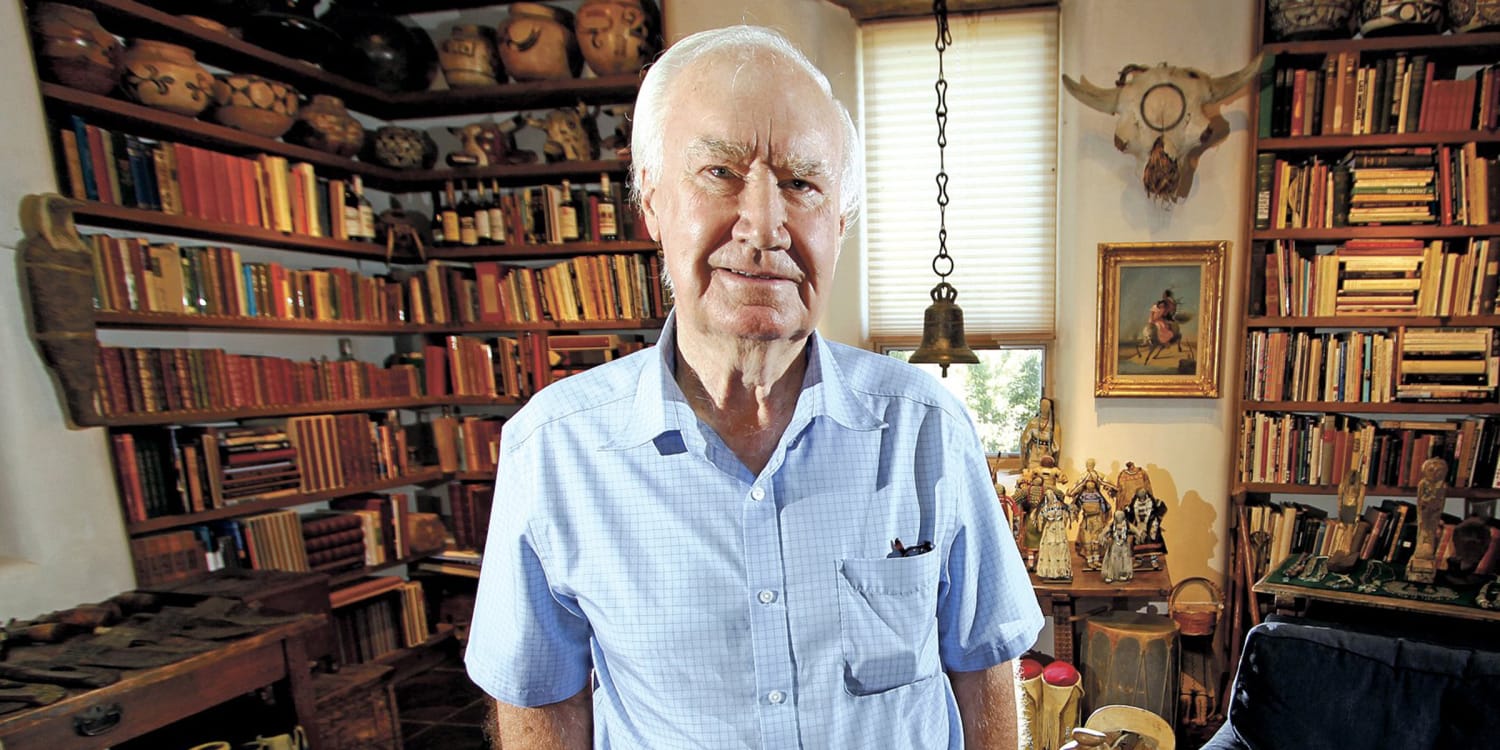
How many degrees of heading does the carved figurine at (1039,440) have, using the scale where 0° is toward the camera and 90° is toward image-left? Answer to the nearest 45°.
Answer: approximately 0°

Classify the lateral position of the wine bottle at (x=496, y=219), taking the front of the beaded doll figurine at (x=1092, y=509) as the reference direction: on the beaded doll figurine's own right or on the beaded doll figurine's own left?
on the beaded doll figurine's own right

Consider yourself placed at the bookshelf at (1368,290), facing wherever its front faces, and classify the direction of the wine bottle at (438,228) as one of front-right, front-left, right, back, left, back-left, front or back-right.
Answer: front-right

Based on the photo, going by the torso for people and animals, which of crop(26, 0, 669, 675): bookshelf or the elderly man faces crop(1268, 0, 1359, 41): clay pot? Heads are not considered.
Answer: the bookshelf

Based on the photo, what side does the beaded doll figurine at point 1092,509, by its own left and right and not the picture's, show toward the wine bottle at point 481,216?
right

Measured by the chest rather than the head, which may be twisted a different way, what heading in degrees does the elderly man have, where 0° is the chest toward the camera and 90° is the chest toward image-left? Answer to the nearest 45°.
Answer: approximately 0°

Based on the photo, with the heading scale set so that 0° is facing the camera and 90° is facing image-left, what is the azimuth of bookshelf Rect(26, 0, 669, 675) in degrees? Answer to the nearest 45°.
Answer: approximately 315°

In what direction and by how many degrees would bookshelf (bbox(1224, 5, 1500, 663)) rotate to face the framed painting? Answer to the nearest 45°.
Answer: approximately 45° to its right

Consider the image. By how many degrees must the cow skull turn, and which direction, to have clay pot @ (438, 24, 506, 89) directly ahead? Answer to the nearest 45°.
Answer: approximately 45° to its right

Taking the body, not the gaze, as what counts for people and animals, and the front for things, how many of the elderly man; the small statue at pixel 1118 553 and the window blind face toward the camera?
3

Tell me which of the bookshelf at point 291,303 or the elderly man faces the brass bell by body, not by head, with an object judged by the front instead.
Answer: the bookshelf
